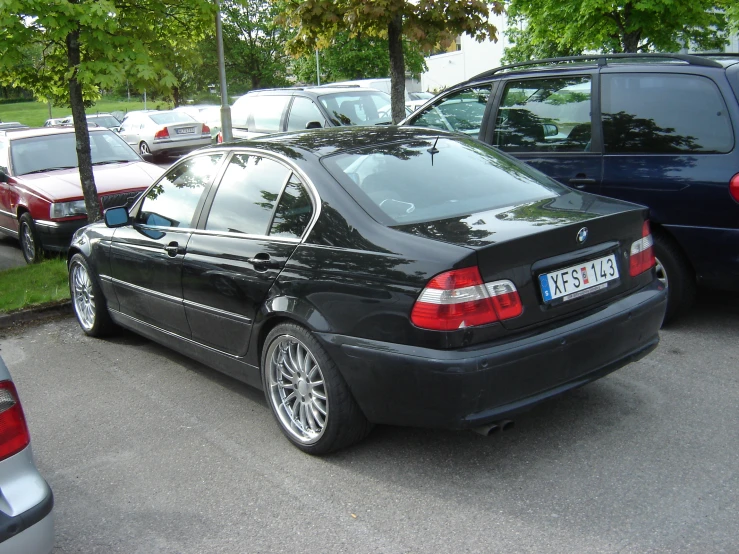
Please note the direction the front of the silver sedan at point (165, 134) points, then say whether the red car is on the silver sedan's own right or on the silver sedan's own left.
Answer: on the silver sedan's own left

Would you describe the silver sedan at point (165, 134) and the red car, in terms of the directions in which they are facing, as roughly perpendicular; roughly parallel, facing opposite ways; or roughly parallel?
roughly parallel, facing opposite ways

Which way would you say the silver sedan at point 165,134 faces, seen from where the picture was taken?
facing away from the viewer and to the left of the viewer

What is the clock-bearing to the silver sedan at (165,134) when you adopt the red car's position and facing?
The silver sedan is roughly at 8 o'clock from the red car.

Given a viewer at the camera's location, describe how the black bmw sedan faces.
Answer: facing away from the viewer and to the left of the viewer

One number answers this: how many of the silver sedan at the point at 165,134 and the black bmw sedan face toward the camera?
0

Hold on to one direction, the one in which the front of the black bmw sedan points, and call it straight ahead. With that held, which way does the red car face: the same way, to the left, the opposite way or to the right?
the opposite way

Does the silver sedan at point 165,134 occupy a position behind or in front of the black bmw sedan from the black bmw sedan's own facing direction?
in front

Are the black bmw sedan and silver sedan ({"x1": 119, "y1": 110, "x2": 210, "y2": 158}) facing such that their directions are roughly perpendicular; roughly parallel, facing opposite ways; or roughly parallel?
roughly parallel

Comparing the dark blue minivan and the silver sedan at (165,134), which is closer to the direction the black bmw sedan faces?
the silver sedan

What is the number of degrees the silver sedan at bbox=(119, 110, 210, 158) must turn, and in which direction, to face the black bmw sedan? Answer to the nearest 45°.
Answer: approximately 135° to its left

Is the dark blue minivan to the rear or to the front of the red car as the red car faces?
to the front

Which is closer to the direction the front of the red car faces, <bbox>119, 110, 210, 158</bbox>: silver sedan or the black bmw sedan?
the black bmw sedan

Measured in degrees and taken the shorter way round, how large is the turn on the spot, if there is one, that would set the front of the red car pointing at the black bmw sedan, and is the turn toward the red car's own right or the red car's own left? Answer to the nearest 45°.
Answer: approximately 45° to the red car's own right
